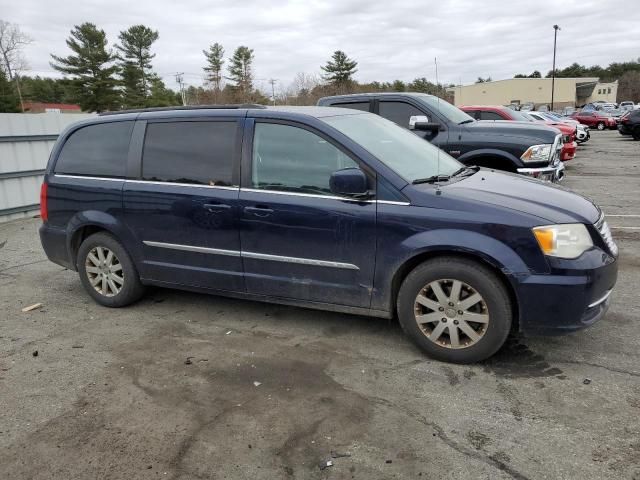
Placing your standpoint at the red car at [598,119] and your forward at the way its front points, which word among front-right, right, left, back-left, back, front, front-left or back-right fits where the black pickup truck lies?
front-right

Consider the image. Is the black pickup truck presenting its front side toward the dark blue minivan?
no

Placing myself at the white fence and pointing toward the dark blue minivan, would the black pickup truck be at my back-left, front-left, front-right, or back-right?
front-left

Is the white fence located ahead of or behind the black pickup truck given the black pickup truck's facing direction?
behind

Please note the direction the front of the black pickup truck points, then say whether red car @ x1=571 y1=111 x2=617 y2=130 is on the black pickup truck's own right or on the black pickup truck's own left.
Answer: on the black pickup truck's own left
